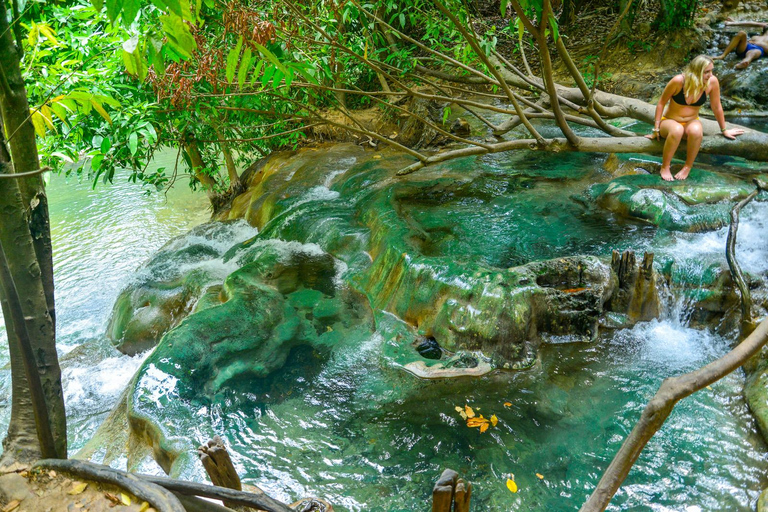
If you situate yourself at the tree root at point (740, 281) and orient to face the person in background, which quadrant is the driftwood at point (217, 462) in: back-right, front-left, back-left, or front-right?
back-left

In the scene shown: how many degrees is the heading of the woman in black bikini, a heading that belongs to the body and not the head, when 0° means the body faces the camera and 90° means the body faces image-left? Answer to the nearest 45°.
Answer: approximately 0°

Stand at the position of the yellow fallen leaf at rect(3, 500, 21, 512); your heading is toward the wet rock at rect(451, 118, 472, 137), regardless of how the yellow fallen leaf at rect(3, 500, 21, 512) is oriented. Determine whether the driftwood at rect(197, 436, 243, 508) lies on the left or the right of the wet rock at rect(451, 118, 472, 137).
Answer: right

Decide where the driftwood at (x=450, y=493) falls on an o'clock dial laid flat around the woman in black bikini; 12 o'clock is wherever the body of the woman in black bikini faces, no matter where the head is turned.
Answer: The driftwood is roughly at 12 o'clock from the woman in black bikini.

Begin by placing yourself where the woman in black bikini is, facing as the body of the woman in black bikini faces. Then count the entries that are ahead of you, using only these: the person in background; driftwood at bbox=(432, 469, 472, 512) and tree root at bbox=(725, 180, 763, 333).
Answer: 2

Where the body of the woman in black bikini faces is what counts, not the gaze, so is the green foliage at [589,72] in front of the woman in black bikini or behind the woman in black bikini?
behind
